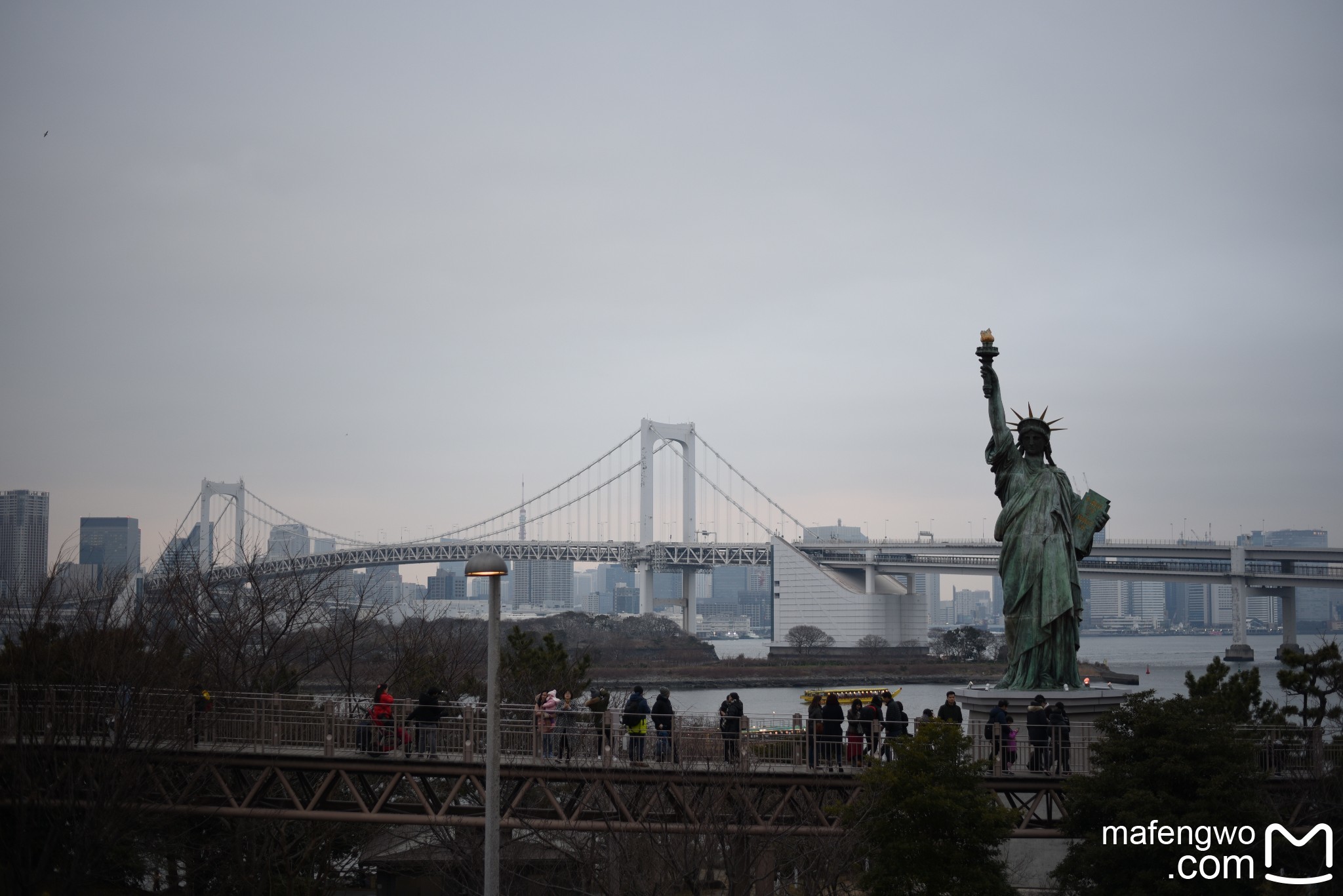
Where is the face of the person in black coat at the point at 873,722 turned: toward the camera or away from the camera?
away from the camera

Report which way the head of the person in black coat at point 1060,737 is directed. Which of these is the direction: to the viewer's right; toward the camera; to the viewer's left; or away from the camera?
away from the camera

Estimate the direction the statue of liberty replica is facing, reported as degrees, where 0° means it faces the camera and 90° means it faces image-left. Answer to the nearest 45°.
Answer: approximately 0°

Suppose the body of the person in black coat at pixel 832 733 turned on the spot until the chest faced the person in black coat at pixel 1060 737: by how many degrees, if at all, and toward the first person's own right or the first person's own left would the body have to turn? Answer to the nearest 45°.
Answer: approximately 90° to the first person's own right

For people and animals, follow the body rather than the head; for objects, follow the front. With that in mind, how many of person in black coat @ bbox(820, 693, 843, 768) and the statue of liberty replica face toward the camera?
1

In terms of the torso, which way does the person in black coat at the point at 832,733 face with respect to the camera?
away from the camera

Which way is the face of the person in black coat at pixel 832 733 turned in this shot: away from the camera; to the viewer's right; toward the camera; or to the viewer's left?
away from the camera

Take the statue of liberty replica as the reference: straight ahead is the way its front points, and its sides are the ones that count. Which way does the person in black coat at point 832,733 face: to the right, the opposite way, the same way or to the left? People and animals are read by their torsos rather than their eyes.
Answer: the opposite way

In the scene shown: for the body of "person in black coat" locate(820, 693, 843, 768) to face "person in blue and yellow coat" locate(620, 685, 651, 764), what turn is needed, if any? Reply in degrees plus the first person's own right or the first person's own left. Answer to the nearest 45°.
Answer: approximately 90° to the first person's own left

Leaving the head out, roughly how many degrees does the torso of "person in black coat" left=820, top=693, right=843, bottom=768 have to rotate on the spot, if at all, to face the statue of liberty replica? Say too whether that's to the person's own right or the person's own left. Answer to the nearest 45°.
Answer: approximately 45° to the person's own right
